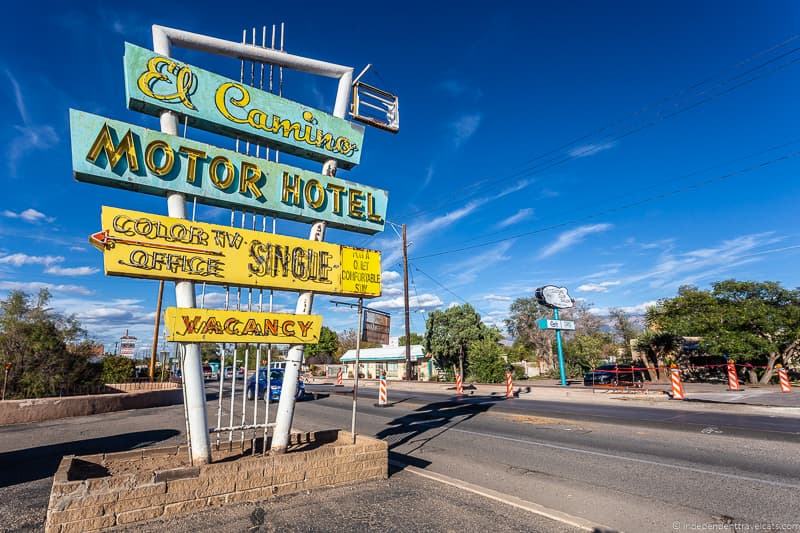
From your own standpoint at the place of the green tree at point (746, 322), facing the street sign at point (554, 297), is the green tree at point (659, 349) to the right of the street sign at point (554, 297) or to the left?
right

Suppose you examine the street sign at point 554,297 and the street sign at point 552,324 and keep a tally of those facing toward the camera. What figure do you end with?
2

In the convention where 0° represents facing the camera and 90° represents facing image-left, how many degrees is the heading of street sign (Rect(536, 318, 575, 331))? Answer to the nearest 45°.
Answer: approximately 0°

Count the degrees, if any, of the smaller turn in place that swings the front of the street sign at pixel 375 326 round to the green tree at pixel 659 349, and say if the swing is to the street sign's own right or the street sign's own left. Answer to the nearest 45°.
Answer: approximately 90° to the street sign's own left

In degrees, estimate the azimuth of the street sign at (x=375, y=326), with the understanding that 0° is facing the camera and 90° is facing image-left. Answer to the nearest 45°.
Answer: approximately 315°

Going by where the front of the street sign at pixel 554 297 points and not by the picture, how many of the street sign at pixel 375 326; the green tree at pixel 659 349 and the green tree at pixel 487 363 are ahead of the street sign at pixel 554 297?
1
